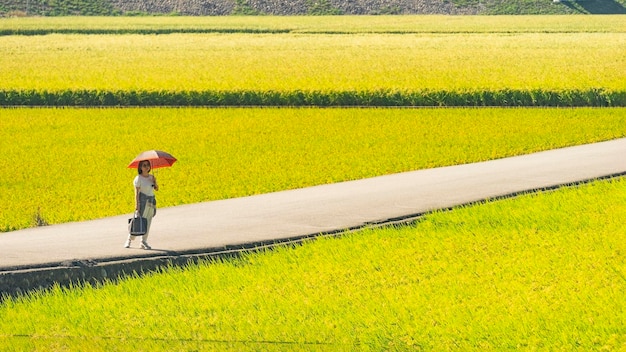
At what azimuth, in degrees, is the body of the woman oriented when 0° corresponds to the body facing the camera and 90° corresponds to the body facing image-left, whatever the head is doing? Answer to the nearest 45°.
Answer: approximately 315°
